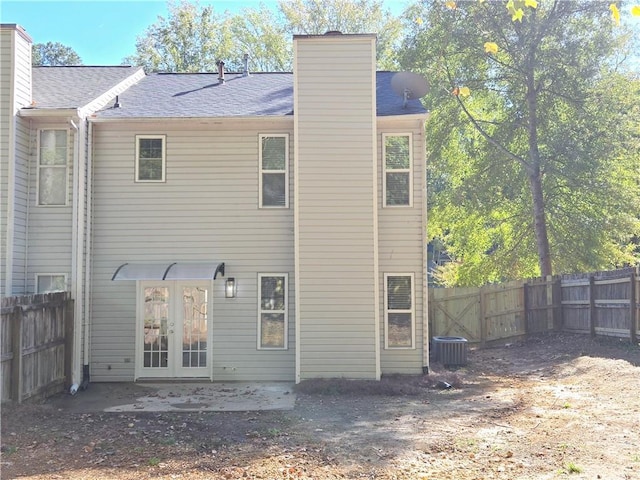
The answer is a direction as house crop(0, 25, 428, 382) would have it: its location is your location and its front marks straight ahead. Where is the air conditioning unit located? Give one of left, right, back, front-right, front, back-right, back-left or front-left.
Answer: right

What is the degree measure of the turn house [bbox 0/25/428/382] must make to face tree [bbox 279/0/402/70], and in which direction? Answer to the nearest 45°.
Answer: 0° — it already faces it

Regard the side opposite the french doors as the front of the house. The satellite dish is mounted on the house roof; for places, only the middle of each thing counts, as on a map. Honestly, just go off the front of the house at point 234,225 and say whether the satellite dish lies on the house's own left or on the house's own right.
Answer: on the house's own right

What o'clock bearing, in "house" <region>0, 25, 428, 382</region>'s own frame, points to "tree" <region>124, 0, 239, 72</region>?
The tree is roughly at 12 o'clock from the house.

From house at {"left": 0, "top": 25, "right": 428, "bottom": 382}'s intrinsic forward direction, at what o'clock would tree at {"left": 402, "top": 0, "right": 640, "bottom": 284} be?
The tree is roughly at 2 o'clock from the house.

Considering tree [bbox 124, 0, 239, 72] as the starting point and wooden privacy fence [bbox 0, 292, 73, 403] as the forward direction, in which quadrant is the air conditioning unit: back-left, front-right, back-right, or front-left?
front-left

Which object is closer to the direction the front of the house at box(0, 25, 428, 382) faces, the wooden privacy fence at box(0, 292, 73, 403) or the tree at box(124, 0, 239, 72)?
the tree

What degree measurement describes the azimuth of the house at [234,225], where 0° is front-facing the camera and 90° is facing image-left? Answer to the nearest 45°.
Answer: approximately 180°
